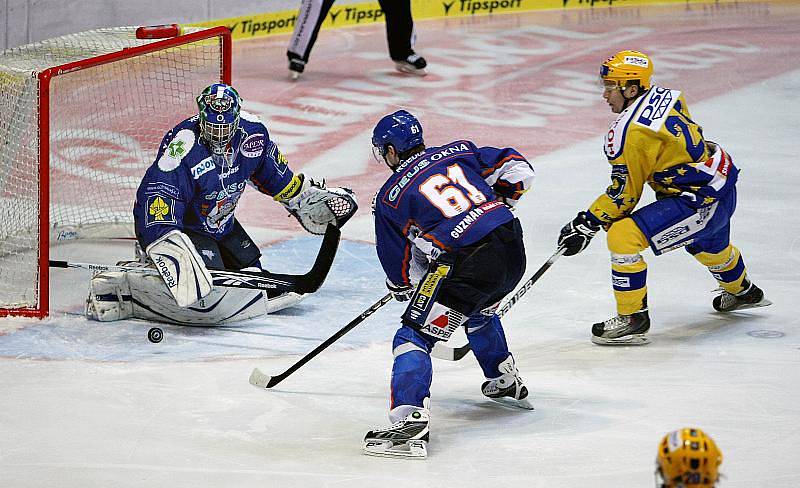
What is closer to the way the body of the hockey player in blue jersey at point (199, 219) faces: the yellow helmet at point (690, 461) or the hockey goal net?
the yellow helmet

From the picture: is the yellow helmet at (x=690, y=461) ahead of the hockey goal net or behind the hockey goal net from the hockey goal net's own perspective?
ahead

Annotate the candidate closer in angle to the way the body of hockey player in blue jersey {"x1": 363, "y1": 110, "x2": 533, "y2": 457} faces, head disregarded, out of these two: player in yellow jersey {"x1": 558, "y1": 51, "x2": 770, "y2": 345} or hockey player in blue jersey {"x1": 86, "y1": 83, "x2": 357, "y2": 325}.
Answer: the hockey player in blue jersey

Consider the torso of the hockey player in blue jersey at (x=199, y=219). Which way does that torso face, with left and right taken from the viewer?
facing the viewer and to the right of the viewer

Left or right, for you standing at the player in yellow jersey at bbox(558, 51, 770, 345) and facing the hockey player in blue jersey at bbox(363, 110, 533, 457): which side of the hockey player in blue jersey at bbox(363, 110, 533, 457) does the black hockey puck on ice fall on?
right

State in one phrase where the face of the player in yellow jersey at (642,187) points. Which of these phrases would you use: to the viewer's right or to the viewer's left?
to the viewer's left

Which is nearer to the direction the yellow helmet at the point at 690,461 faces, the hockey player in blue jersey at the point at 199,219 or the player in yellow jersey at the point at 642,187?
the player in yellow jersey

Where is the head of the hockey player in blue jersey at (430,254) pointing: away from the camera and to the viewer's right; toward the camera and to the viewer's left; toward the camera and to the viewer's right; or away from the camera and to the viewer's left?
away from the camera and to the viewer's left

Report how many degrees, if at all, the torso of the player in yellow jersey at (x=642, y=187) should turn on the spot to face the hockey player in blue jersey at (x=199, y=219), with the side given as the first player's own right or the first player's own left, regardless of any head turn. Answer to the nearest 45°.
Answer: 0° — they already face them

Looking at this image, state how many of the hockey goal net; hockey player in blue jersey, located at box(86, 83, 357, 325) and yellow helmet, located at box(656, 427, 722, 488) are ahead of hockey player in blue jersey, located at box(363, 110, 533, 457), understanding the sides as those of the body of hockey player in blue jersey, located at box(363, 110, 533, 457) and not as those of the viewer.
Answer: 2

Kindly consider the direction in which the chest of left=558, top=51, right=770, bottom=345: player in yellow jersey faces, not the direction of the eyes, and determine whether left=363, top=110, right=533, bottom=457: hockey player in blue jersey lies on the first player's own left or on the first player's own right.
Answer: on the first player's own left

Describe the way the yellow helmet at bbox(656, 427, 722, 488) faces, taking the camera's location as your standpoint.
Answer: facing away from the viewer

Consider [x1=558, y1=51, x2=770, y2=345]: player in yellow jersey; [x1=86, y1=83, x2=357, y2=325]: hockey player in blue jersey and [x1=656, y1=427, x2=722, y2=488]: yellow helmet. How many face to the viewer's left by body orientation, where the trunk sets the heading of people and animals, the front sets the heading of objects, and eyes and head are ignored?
1

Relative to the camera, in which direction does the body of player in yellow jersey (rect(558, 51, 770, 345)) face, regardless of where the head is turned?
to the viewer's left

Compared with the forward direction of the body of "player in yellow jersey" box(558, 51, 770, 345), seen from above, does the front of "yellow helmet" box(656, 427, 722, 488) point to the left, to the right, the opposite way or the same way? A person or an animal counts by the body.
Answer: to the right

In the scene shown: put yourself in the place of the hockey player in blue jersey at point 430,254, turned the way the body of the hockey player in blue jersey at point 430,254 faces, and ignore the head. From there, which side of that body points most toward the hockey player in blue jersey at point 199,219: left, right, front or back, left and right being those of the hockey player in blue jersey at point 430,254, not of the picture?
front

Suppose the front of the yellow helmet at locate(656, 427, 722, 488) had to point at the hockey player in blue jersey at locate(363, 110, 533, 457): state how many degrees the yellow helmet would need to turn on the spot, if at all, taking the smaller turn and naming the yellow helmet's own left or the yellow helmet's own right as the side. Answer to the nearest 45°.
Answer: approximately 45° to the yellow helmet's own left

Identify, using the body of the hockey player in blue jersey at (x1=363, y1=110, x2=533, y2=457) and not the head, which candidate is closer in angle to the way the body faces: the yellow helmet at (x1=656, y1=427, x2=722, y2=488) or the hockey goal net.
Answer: the hockey goal net
